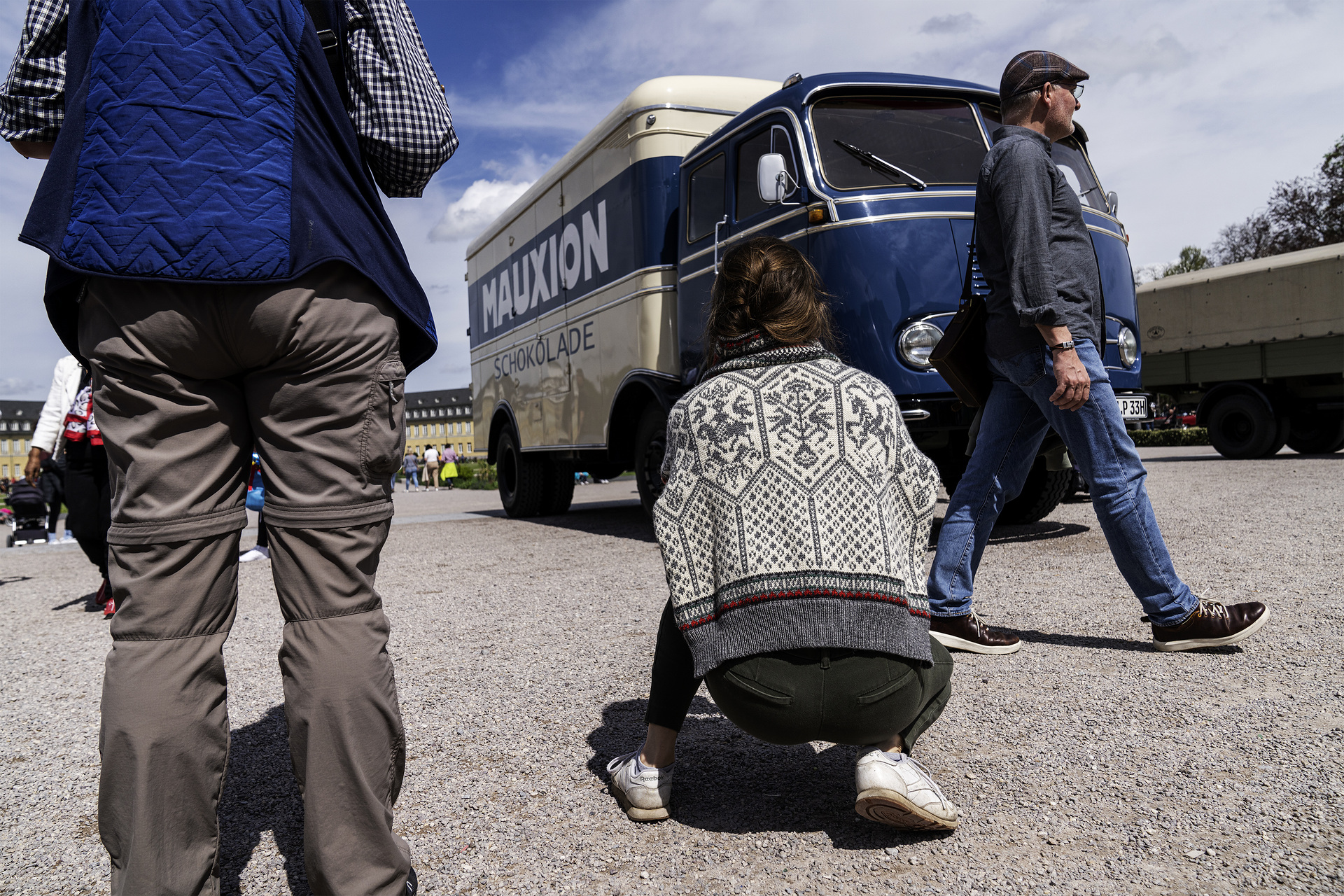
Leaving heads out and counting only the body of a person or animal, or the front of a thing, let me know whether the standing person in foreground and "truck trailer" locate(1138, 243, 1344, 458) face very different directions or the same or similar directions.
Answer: very different directions

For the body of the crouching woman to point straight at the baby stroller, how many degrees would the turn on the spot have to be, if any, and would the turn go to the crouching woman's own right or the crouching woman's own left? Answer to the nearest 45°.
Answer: approximately 45° to the crouching woman's own left

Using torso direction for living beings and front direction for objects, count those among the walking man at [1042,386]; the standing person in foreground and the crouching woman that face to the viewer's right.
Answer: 1

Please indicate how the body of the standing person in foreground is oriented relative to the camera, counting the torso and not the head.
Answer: away from the camera

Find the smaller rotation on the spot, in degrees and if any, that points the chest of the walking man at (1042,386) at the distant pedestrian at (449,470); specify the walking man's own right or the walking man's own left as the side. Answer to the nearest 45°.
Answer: approximately 135° to the walking man's own left

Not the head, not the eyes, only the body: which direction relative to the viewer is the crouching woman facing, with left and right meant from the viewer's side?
facing away from the viewer

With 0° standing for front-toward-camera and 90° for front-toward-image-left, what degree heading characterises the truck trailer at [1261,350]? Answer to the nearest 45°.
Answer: approximately 315°

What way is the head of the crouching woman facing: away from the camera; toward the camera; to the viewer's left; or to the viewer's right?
away from the camera

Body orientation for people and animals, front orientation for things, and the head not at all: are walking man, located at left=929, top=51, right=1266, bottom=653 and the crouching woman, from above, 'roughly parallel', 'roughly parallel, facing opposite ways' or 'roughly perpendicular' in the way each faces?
roughly perpendicular

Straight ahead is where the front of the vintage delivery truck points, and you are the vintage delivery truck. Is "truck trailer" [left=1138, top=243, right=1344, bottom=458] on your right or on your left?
on your left

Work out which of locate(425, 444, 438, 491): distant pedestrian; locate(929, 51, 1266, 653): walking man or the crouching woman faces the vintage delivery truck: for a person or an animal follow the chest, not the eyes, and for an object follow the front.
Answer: the crouching woman
